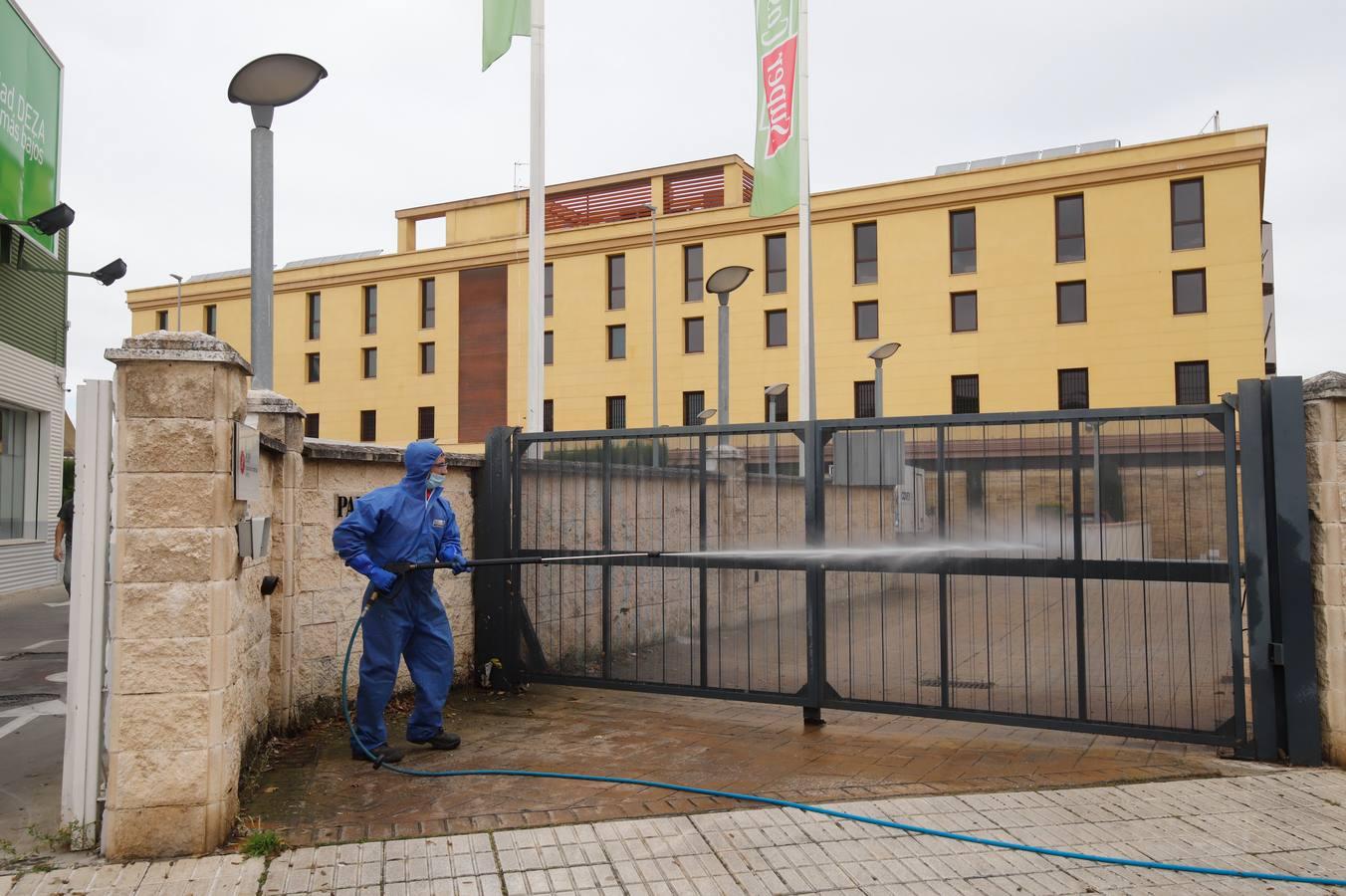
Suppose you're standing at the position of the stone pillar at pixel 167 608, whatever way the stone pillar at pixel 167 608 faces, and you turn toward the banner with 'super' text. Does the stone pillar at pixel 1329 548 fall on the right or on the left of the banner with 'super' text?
right

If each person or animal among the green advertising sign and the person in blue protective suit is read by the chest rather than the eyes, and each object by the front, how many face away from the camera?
0

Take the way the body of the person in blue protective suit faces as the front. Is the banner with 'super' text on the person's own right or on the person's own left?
on the person's own left

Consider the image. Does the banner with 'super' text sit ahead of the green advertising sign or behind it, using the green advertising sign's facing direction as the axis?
ahead

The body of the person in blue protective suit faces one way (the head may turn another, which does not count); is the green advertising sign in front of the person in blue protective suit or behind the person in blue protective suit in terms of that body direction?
behind

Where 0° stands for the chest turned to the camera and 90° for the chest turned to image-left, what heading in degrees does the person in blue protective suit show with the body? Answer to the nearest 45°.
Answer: approximately 315°

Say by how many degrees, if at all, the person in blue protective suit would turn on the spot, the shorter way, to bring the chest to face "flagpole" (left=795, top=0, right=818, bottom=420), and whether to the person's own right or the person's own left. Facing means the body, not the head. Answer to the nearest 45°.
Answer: approximately 90° to the person's own left

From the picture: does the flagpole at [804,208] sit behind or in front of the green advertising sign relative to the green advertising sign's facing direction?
in front

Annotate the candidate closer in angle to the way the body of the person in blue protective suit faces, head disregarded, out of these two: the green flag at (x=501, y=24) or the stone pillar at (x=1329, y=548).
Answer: the stone pillar

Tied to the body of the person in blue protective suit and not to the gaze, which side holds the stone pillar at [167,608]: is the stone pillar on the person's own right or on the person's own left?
on the person's own right

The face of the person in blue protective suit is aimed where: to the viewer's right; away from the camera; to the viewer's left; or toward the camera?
to the viewer's right

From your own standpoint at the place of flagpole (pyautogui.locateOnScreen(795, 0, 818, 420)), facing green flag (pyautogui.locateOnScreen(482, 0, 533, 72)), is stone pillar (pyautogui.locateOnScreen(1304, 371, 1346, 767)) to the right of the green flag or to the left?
left

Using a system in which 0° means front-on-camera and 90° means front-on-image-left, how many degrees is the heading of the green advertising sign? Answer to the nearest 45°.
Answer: approximately 315°
